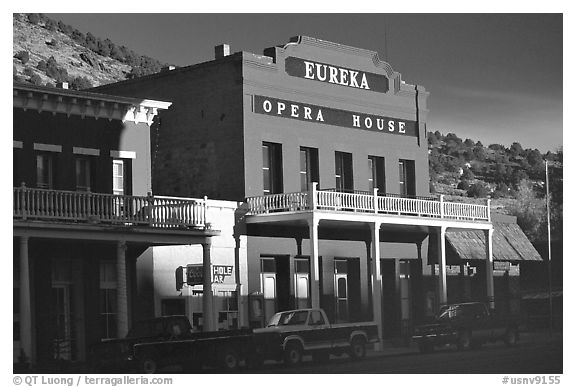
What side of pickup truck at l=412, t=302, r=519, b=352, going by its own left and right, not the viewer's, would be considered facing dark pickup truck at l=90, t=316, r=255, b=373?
front

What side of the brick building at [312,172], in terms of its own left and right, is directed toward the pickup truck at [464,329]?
front

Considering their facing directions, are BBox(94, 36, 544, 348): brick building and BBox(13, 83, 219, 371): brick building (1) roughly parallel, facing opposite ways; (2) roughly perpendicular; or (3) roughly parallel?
roughly parallel

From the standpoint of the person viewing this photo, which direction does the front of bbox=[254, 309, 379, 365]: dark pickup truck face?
facing the viewer and to the left of the viewer

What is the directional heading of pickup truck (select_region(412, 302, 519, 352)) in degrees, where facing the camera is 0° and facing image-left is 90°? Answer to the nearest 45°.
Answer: approximately 45°

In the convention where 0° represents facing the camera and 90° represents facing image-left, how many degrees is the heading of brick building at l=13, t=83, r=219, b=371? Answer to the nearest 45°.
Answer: approximately 315°

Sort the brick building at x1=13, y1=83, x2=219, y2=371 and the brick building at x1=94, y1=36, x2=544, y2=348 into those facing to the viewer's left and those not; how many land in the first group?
0

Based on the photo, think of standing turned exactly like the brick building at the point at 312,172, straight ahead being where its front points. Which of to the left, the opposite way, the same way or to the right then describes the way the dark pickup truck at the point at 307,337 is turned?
to the right

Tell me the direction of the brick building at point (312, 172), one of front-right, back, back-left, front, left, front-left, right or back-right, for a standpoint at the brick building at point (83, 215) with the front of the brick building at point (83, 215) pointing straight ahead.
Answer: left

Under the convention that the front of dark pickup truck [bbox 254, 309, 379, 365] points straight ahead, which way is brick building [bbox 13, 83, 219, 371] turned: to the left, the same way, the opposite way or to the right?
to the left

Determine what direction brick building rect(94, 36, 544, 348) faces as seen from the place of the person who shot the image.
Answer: facing the viewer and to the right of the viewer

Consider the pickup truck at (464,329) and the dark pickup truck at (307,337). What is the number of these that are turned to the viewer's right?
0

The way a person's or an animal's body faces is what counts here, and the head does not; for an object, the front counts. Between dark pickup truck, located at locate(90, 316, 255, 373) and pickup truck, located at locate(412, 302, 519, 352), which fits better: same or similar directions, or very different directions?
same or similar directions

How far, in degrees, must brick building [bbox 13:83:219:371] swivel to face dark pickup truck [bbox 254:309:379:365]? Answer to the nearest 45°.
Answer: approximately 45° to its left

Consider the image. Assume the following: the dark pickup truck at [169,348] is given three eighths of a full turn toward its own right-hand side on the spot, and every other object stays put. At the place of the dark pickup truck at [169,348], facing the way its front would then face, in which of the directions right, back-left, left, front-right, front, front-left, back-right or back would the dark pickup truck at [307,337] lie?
front-right

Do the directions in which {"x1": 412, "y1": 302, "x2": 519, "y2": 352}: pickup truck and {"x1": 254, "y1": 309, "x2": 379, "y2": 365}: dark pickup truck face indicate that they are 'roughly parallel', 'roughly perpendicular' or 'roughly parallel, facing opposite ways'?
roughly parallel
